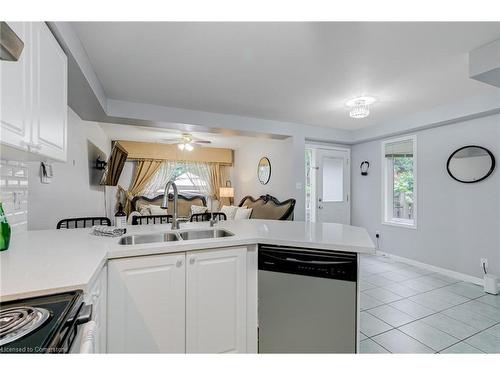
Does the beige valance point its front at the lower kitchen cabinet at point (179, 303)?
yes

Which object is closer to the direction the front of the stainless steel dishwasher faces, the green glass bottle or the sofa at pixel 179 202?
the green glass bottle

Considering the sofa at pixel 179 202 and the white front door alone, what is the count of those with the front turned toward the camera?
2

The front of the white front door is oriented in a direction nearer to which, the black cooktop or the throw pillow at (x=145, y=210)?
the black cooktop

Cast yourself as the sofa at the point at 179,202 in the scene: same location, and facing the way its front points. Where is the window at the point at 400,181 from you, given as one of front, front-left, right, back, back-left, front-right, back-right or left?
front-left

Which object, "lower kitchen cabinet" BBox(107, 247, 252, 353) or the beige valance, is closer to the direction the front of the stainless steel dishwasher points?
the lower kitchen cabinet

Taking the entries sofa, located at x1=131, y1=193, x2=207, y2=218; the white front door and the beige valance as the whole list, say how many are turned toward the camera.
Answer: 3

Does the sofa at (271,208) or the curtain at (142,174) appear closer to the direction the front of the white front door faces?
the sofa

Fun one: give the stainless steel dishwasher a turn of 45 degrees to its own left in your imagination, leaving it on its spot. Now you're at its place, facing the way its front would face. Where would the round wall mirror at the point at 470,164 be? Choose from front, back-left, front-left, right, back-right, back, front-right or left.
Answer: back-left

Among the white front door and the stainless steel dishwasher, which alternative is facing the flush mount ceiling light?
the white front door

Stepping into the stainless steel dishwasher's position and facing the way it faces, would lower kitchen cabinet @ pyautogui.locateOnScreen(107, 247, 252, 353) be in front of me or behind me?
in front

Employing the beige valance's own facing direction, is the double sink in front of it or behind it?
in front

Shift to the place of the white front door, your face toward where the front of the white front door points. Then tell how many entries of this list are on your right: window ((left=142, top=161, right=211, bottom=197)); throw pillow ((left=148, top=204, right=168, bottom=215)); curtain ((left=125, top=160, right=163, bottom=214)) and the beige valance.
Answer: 4

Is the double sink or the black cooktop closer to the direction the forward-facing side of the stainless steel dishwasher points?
the black cooktop

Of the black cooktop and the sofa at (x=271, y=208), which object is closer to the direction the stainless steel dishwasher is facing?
the black cooktop
